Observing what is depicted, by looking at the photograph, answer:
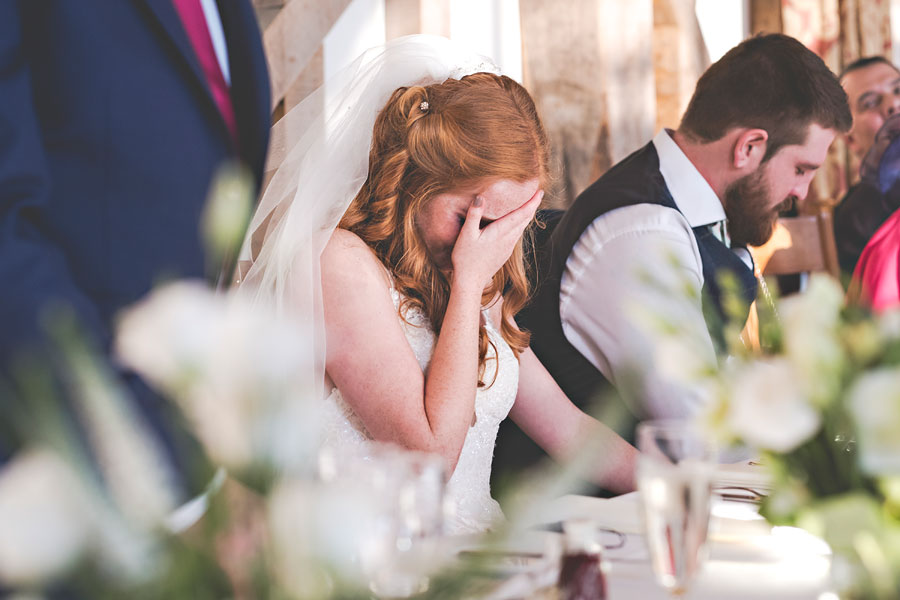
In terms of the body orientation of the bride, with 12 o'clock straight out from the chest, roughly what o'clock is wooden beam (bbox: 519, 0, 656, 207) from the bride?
The wooden beam is roughly at 8 o'clock from the bride.

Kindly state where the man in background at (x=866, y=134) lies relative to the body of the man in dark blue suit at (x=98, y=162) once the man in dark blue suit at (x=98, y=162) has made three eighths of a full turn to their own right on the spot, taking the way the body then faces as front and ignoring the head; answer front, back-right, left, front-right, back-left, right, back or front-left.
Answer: back-right

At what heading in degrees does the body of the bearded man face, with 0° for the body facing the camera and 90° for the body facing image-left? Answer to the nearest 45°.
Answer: approximately 270°

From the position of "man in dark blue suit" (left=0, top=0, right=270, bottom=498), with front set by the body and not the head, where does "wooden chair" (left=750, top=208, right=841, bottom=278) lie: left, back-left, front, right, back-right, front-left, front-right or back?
left

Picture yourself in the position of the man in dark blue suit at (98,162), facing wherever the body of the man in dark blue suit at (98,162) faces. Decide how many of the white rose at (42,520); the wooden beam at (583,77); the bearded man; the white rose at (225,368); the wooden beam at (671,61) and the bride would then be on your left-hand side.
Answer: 4

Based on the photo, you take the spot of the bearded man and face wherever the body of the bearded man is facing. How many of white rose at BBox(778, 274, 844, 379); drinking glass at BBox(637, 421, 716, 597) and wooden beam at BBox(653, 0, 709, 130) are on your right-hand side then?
2

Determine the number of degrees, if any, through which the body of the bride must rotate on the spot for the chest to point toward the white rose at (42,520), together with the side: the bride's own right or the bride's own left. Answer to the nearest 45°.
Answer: approximately 45° to the bride's own right

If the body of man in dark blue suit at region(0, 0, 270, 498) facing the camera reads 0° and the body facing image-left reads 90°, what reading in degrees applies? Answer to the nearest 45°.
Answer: approximately 315°

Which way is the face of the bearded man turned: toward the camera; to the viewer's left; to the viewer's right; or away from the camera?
to the viewer's right

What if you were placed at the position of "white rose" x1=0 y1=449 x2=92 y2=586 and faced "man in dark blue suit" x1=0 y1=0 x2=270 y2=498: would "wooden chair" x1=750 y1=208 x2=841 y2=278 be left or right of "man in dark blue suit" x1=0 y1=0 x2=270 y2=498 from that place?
right

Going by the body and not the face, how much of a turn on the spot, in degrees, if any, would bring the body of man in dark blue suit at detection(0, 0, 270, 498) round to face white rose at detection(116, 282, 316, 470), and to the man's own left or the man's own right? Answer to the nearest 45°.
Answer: approximately 45° to the man's own right

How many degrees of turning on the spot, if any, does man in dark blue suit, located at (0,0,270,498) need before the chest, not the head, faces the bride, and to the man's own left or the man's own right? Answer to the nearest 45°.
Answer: approximately 90° to the man's own left
